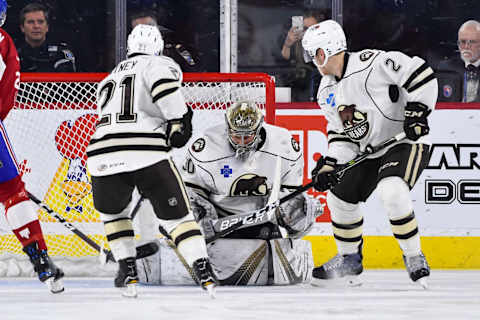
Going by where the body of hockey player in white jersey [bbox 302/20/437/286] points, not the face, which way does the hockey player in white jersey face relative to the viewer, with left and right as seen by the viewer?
facing the viewer and to the left of the viewer

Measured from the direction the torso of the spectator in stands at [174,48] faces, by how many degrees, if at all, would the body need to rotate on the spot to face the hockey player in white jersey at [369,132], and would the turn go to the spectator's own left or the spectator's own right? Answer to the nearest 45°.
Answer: approximately 90° to the spectator's own left

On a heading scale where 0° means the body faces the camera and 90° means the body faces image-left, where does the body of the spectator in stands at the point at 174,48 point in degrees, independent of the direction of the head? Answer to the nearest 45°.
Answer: approximately 45°

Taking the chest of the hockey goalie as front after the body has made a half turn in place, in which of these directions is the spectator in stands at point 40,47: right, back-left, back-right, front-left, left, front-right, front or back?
front-left

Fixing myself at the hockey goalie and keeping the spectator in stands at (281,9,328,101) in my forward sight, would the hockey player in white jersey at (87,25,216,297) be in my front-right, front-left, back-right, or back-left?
back-left

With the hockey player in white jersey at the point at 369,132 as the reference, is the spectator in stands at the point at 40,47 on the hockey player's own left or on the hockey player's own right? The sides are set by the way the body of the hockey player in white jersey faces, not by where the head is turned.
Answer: on the hockey player's own right

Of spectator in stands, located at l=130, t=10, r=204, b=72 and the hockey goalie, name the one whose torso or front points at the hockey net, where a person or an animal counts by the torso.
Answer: the spectator in stands

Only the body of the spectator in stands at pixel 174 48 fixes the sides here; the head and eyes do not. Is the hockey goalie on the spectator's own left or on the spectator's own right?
on the spectator's own left

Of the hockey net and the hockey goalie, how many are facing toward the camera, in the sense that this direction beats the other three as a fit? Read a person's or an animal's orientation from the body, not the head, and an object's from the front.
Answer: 2

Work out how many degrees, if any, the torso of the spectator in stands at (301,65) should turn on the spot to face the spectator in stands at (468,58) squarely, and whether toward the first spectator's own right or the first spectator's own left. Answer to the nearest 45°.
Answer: approximately 135° to the first spectator's own left

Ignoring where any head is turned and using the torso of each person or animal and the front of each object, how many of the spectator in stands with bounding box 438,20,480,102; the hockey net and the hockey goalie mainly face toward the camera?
3
